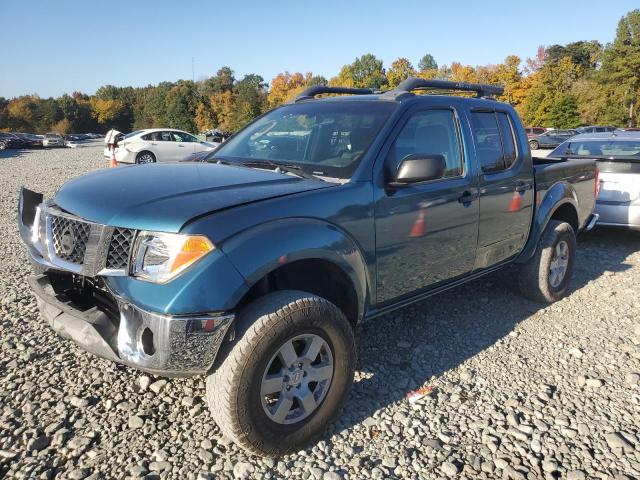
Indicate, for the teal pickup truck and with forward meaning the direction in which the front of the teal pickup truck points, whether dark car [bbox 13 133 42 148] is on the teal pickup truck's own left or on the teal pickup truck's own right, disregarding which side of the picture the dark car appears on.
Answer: on the teal pickup truck's own right

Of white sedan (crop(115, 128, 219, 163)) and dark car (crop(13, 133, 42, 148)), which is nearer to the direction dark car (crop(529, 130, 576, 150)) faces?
the dark car

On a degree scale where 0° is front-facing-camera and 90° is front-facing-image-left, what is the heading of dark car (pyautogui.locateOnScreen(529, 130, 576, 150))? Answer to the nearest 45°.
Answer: approximately 90°

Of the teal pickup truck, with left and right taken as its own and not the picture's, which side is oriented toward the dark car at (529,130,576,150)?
back

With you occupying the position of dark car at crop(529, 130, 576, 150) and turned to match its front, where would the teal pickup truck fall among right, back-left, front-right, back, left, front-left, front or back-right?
left

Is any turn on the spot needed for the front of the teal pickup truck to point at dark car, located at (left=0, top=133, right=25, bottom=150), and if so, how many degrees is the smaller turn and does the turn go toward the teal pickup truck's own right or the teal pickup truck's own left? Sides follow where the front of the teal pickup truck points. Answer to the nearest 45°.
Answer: approximately 90° to the teal pickup truck's own right

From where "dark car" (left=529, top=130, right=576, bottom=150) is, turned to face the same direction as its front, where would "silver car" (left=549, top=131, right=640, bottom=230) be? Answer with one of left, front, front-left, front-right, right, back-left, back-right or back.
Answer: left

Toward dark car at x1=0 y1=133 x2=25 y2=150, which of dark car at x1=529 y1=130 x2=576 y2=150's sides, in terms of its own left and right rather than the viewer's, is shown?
front

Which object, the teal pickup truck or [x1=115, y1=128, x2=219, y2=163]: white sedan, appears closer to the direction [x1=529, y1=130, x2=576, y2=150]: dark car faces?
the white sedan

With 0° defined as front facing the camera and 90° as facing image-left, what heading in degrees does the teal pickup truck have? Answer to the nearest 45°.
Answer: approximately 45°

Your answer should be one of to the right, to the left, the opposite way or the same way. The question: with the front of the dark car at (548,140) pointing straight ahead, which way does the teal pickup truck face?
to the left

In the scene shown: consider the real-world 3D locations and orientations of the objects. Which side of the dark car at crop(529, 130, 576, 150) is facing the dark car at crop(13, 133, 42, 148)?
front

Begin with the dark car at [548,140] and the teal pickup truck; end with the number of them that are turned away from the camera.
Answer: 0

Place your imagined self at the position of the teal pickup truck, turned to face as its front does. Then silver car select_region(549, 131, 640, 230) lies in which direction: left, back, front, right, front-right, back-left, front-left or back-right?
back
